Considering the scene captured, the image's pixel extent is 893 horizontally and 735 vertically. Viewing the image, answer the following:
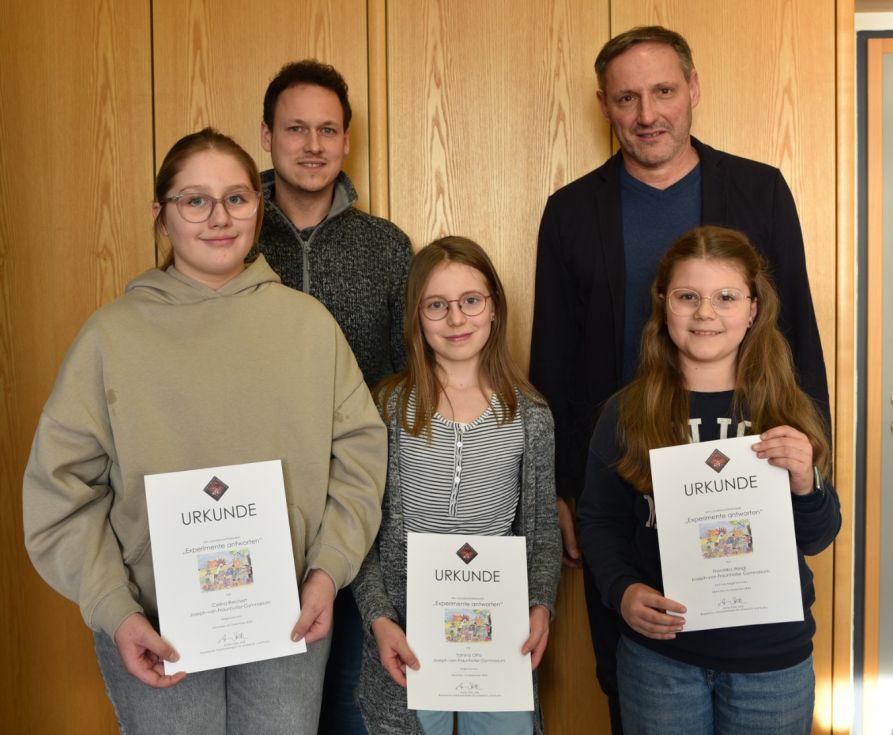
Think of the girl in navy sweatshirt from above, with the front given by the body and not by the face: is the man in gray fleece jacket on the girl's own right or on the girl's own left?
on the girl's own right

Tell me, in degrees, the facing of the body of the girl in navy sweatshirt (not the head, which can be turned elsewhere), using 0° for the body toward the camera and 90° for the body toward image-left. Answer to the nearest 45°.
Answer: approximately 0°

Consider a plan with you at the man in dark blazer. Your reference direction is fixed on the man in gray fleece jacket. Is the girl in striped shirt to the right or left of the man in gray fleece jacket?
left

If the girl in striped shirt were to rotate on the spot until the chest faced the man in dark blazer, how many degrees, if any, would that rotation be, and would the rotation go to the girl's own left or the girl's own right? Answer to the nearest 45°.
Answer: approximately 135° to the girl's own left

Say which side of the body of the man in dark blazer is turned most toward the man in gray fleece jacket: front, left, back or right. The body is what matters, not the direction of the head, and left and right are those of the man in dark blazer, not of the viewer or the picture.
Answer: right
